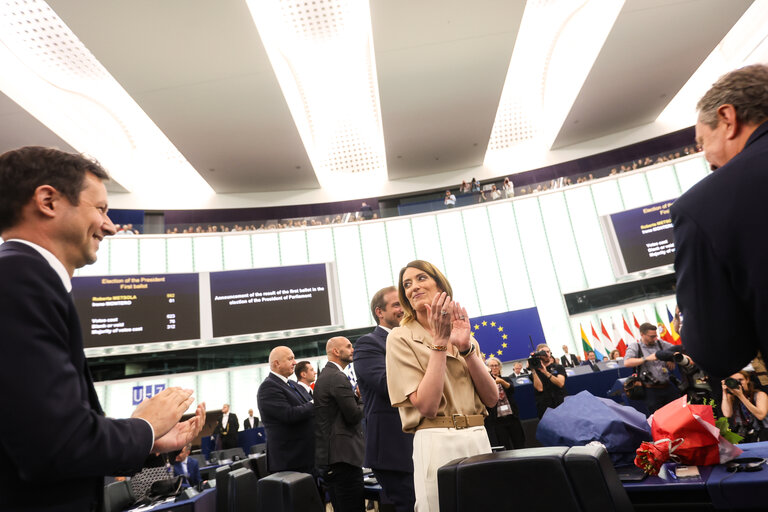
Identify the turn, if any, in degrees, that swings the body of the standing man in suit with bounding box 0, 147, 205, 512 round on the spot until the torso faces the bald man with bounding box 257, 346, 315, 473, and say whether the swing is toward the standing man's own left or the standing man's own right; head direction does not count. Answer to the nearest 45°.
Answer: approximately 45° to the standing man's own left

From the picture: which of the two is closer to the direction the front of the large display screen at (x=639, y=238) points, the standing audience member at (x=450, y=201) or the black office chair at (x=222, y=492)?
the black office chair

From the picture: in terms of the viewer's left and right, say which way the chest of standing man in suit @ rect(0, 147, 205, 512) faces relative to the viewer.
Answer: facing to the right of the viewer

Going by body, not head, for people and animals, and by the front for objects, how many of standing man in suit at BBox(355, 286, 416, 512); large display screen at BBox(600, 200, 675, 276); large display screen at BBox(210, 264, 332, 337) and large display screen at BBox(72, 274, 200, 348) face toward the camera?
3

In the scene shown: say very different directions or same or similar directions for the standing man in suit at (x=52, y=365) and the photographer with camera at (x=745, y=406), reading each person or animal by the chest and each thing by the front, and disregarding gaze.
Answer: very different directions

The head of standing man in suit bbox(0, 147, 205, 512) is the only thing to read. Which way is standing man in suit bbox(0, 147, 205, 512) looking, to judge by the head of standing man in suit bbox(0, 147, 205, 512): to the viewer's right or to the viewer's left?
to the viewer's right
